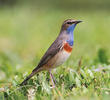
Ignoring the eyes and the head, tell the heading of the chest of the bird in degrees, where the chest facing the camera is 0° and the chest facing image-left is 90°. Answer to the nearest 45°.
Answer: approximately 270°
